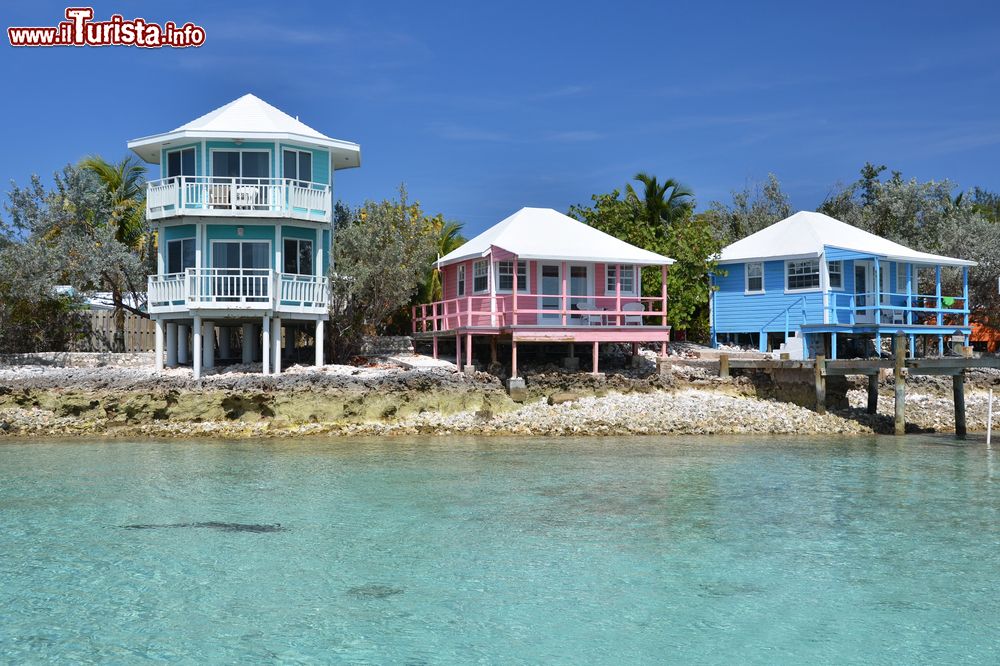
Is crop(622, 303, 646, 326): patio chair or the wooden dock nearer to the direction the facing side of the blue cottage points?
the wooden dock

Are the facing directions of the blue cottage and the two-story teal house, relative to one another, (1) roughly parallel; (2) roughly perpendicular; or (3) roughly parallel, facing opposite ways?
roughly parallel

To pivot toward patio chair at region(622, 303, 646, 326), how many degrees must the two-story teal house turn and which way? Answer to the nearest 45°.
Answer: approximately 90° to its left

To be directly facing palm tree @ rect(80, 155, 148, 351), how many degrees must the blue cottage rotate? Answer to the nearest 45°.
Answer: approximately 135° to its right

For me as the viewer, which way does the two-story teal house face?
facing the viewer

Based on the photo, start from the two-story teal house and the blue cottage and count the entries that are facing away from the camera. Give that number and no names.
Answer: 0

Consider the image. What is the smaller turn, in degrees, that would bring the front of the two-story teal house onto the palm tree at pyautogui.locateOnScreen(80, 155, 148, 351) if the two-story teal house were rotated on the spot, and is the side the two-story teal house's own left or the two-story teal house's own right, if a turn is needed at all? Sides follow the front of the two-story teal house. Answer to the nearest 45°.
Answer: approximately 135° to the two-story teal house's own right

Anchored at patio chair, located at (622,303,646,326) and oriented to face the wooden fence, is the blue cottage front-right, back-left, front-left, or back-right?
back-right

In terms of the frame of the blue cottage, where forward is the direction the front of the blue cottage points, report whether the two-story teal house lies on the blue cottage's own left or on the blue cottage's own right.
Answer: on the blue cottage's own right

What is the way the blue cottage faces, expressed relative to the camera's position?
facing the viewer and to the right of the viewer
